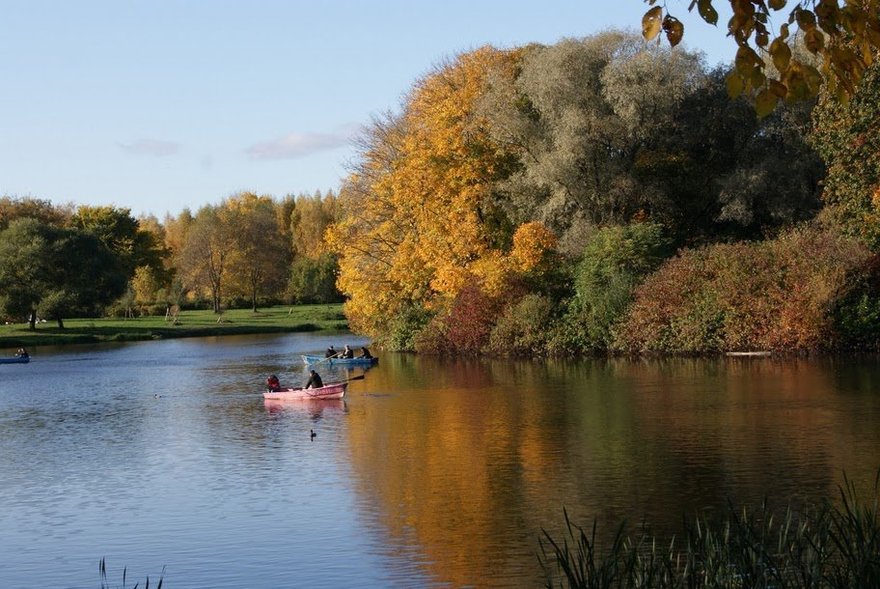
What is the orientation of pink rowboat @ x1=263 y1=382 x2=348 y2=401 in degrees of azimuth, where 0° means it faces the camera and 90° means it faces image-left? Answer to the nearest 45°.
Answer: approximately 270°

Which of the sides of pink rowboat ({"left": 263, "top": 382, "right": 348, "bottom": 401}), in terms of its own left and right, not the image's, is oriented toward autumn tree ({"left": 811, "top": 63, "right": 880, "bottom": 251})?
front

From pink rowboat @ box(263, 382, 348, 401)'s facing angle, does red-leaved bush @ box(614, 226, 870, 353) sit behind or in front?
in front
